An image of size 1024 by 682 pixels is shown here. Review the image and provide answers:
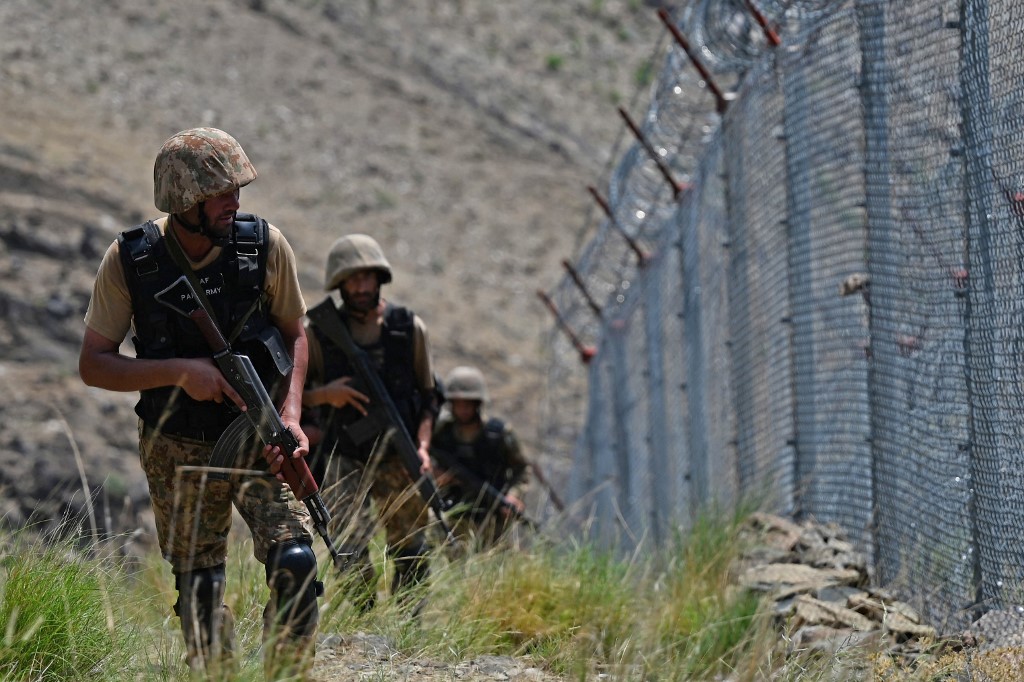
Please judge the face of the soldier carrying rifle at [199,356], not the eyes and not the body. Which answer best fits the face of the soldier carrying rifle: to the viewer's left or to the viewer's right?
to the viewer's right

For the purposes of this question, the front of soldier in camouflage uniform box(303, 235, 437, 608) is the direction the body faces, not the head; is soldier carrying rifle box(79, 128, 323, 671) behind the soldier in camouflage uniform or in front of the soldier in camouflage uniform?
in front

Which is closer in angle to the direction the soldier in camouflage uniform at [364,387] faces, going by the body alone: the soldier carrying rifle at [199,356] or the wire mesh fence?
the soldier carrying rifle

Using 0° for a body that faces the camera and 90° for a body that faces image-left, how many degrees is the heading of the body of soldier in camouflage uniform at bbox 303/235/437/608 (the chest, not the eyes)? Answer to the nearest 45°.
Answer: approximately 0°

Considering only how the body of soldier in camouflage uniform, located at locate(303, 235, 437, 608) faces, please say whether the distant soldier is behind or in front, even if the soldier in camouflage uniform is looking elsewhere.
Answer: behind

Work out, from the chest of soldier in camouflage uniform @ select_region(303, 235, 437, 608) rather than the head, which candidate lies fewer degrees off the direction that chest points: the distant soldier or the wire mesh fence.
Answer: the wire mesh fence

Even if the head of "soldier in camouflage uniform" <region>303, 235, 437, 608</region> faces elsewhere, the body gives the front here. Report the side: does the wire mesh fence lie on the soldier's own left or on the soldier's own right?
on the soldier's own left

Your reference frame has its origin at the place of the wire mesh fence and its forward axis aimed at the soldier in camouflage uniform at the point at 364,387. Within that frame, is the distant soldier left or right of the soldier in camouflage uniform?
right
